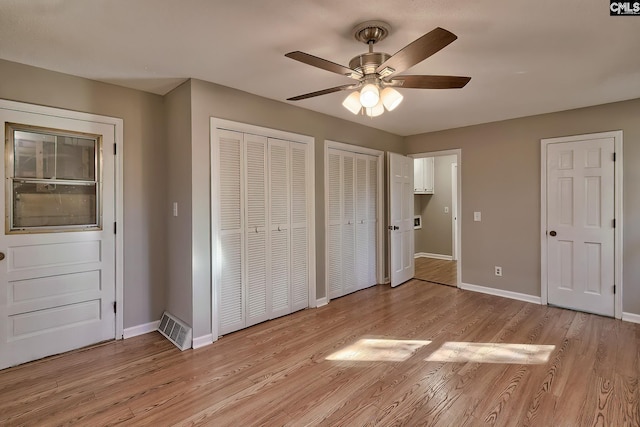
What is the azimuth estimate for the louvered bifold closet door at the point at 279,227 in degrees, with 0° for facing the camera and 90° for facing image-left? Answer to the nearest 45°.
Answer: approximately 315°

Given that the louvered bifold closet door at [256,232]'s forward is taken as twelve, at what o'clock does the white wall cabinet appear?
The white wall cabinet is roughly at 9 o'clock from the louvered bifold closet door.

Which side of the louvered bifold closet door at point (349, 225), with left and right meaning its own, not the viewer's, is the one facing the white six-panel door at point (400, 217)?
left

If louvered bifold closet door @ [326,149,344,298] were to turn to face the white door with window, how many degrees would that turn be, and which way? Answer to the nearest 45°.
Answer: approximately 90° to its right

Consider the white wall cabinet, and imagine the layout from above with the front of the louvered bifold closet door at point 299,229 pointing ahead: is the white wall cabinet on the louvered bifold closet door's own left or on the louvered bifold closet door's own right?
on the louvered bifold closet door's own left

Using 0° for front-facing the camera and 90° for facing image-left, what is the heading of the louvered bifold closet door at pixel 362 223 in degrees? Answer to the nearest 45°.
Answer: approximately 315°

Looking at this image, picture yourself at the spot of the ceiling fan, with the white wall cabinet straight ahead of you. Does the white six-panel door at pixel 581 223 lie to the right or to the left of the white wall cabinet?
right

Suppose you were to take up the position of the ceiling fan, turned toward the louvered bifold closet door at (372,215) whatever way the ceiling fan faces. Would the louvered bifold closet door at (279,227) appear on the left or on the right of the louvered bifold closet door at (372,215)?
left

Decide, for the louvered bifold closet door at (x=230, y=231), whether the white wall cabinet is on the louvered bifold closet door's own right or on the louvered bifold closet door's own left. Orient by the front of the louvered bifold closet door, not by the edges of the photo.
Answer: on the louvered bifold closet door's own left

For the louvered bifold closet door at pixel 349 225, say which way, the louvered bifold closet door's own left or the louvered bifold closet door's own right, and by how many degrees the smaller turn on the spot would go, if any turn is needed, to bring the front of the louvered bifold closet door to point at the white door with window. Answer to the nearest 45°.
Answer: approximately 90° to the louvered bifold closet door's own right

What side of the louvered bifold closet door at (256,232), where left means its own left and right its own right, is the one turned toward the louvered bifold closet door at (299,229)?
left
